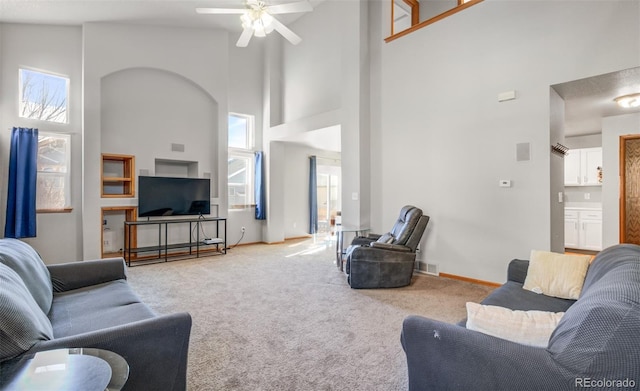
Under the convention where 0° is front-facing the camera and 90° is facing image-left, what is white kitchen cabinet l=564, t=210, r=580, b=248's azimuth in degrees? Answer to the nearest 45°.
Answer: approximately 0°

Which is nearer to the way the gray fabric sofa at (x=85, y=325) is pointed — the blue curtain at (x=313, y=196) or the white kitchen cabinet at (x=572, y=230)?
the white kitchen cabinet

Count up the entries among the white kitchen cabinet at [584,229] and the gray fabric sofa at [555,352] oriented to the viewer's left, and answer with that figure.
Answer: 1

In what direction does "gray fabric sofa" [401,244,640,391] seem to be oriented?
to the viewer's left

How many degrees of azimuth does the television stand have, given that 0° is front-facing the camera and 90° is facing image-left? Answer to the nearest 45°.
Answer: approximately 315°

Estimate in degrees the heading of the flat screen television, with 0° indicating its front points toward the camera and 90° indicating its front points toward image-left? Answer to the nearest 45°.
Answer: approximately 315°

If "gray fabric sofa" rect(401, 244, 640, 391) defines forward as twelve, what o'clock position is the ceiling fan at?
The ceiling fan is roughly at 1 o'clock from the gray fabric sofa.

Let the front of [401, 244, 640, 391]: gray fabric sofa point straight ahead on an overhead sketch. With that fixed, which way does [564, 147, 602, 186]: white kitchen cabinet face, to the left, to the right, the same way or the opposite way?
to the left
